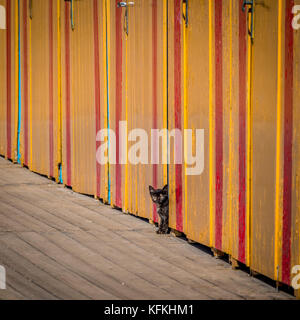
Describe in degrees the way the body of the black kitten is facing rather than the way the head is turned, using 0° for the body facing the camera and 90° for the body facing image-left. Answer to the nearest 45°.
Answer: approximately 45°
